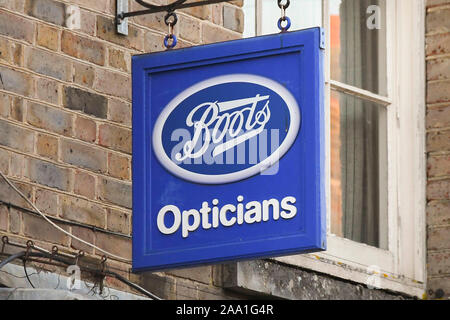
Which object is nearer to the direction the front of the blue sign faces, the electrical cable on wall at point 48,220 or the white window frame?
the electrical cable on wall

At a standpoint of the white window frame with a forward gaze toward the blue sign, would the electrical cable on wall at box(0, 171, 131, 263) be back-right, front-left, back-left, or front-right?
front-right

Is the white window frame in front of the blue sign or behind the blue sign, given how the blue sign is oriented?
behind

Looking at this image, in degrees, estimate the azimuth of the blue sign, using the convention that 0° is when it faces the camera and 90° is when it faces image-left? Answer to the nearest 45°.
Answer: approximately 45°

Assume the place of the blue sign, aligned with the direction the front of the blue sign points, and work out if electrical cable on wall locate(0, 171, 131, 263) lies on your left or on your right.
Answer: on your right

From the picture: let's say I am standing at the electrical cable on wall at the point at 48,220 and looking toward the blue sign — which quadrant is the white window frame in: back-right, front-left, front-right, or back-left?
front-left
